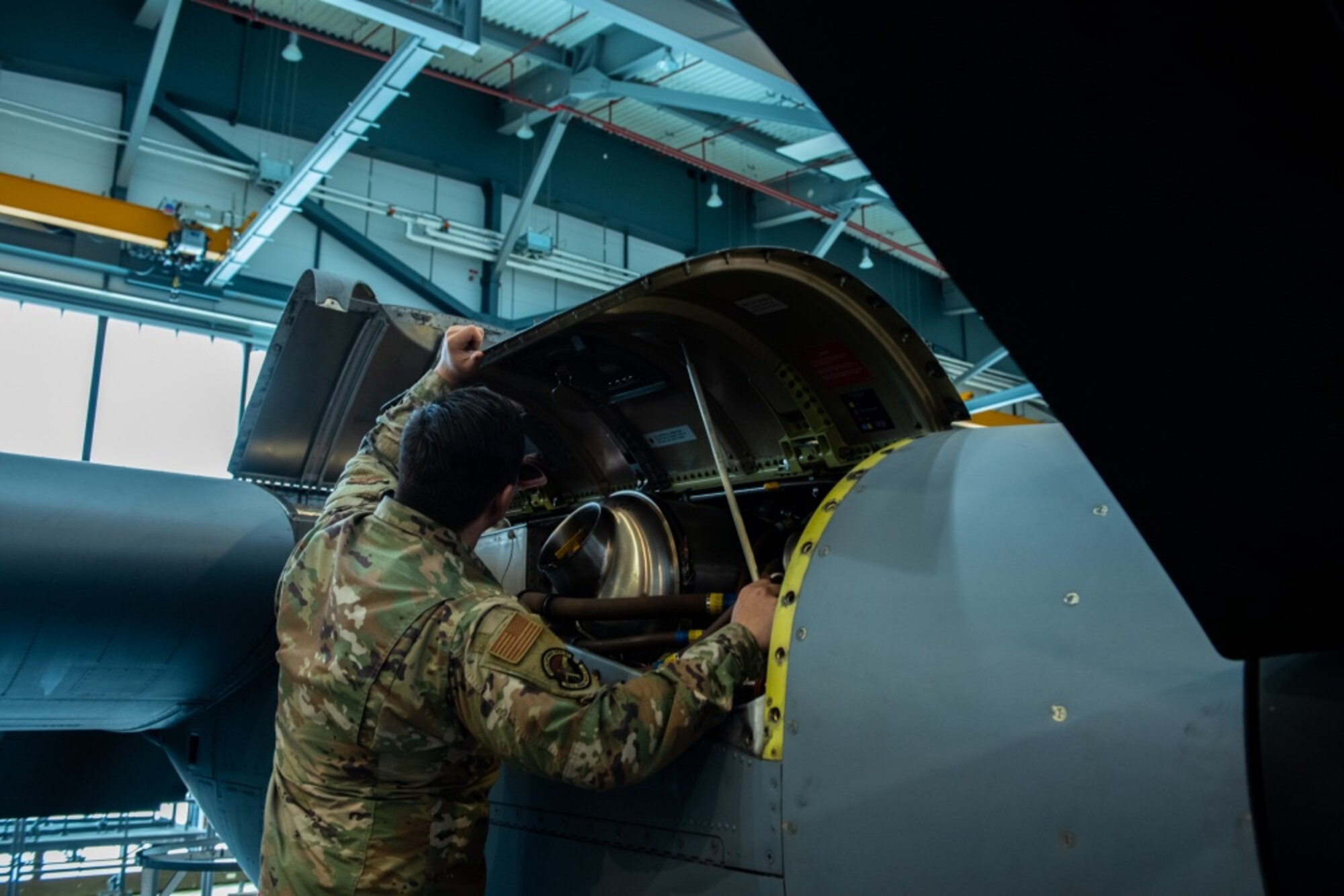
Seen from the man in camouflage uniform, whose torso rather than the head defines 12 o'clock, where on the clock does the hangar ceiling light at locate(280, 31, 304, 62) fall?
The hangar ceiling light is roughly at 10 o'clock from the man in camouflage uniform.

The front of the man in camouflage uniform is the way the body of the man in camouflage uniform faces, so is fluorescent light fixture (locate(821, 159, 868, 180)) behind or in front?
in front

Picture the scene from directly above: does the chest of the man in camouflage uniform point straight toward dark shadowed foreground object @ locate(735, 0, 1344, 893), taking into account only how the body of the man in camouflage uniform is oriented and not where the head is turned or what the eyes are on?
no

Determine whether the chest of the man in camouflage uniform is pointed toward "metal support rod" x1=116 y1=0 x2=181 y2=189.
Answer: no

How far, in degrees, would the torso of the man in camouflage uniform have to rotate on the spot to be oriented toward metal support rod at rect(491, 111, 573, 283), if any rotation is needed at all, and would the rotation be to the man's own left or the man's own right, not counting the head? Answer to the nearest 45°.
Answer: approximately 45° to the man's own left

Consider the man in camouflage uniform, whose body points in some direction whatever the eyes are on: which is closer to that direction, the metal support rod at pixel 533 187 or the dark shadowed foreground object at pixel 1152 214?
the metal support rod

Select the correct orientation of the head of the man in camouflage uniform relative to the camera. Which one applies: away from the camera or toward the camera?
away from the camera

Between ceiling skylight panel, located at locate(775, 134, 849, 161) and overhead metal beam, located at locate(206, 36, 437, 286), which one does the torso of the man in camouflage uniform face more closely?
the ceiling skylight panel

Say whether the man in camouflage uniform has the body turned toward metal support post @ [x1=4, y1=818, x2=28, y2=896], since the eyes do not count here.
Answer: no

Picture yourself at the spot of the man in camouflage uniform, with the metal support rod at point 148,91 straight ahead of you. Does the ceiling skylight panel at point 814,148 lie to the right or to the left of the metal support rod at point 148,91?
right

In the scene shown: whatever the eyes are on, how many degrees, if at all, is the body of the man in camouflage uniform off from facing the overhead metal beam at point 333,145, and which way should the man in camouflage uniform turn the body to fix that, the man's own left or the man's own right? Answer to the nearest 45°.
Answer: approximately 45° to the man's own left

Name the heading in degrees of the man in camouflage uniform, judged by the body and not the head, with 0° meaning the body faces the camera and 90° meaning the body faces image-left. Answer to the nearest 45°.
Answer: approximately 225°
